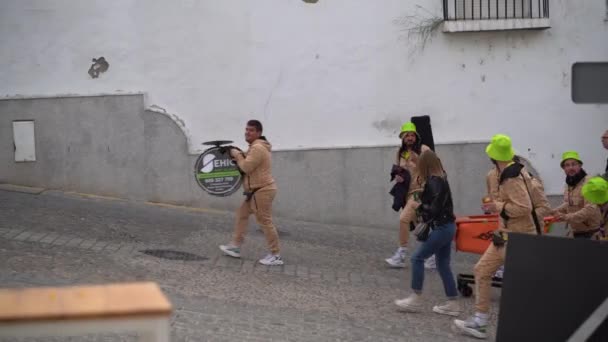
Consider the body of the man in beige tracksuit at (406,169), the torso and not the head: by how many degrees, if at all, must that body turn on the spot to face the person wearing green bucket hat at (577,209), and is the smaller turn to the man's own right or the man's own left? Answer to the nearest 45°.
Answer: approximately 90° to the man's own left

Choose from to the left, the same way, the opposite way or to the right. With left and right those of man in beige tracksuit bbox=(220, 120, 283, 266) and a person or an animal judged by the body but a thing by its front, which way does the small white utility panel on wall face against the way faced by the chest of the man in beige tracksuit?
to the left

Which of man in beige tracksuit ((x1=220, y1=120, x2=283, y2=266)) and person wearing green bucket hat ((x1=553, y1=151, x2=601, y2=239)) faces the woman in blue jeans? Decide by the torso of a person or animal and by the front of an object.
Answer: the person wearing green bucket hat

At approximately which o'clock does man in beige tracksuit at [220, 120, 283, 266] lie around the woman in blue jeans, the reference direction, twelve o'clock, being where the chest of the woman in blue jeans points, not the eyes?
The man in beige tracksuit is roughly at 1 o'clock from the woman in blue jeans.

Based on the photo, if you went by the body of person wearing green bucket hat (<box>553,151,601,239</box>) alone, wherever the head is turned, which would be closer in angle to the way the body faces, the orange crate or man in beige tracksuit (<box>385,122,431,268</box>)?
the orange crate

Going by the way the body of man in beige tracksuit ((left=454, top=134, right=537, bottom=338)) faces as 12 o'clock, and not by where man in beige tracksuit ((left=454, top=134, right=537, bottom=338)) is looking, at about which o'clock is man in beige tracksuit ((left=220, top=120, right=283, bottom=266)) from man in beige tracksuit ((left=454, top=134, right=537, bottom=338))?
man in beige tracksuit ((left=220, top=120, right=283, bottom=266)) is roughly at 1 o'clock from man in beige tracksuit ((left=454, top=134, right=537, bottom=338)).

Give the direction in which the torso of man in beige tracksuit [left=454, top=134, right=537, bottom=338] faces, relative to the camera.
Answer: to the viewer's left

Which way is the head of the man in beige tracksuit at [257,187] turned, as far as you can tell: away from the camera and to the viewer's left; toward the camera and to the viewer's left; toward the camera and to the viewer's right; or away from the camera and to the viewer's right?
toward the camera and to the viewer's left

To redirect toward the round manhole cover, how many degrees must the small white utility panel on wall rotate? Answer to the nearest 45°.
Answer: approximately 45° to its left

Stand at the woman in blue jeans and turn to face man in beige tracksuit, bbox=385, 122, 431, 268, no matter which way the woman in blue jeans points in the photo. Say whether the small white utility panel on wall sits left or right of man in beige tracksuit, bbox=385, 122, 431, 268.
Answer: left

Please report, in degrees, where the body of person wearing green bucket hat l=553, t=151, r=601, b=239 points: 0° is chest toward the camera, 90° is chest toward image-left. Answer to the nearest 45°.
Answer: approximately 45°

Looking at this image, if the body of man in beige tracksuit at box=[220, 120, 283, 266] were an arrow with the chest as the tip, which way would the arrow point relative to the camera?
to the viewer's left

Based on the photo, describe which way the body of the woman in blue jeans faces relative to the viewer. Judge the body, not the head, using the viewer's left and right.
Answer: facing to the left of the viewer
